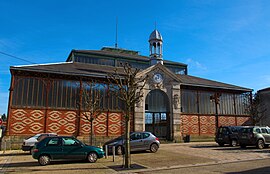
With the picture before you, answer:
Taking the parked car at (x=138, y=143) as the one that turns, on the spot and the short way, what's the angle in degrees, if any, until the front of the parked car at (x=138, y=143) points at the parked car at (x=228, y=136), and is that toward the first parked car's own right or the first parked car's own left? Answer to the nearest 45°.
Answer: approximately 180°

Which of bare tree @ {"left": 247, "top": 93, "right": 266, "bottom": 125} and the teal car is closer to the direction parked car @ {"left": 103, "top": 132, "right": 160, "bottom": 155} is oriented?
the teal car

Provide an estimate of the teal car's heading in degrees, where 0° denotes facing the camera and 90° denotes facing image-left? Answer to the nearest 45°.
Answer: approximately 270°

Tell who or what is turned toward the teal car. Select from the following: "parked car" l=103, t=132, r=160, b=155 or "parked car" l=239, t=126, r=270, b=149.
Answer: "parked car" l=103, t=132, r=160, b=155

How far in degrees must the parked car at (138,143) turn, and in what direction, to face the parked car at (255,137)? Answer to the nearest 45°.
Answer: approximately 135° to its left

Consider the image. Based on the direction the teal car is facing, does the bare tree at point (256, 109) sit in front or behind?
in front

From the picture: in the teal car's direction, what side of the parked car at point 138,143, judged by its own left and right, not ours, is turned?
front

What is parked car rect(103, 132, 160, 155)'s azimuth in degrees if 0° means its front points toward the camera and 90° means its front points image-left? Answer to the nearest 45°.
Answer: approximately 45°

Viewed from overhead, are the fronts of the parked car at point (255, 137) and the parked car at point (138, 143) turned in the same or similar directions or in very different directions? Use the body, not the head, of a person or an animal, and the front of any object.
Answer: very different directions

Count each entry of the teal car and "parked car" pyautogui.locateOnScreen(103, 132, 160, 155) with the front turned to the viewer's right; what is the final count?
1
